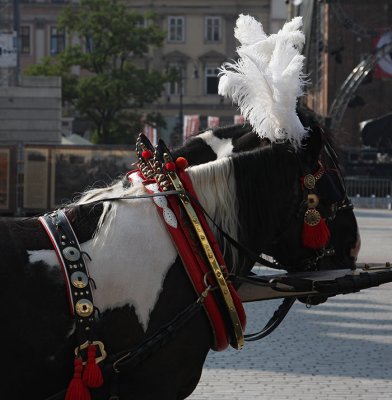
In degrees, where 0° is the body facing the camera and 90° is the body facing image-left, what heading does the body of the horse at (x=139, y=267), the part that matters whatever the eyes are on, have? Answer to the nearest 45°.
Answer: approximately 270°
